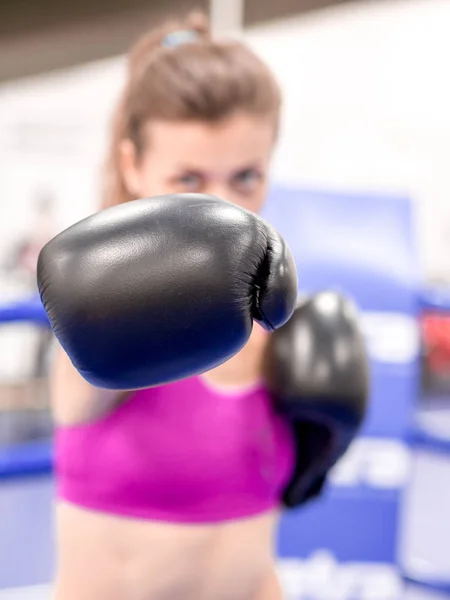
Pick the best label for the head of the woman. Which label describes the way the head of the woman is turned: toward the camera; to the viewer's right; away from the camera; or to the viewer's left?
toward the camera

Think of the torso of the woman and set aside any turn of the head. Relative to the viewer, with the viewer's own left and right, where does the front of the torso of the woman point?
facing the viewer and to the right of the viewer
